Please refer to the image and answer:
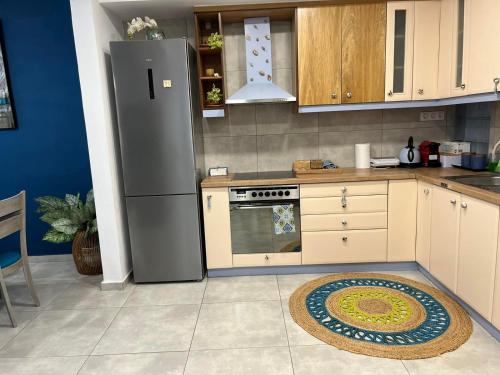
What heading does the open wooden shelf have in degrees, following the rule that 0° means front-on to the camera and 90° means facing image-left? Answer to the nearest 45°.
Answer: approximately 0°

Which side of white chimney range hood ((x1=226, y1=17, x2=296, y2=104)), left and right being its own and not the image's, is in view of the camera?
front

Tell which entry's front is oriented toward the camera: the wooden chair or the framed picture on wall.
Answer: the framed picture on wall

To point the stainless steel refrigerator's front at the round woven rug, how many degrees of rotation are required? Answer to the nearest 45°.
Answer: approximately 45° to its left

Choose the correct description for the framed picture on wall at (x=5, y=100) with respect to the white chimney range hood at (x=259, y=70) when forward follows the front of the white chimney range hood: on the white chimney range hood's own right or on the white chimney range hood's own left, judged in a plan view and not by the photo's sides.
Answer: on the white chimney range hood's own right

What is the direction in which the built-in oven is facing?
toward the camera

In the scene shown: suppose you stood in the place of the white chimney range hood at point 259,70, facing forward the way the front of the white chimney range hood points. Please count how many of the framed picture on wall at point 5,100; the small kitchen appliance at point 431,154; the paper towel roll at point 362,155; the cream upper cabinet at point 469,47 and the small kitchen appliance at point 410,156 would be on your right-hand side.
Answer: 1

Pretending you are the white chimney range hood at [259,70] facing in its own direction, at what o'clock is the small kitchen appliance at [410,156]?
The small kitchen appliance is roughly at 9 o'clock from the white chimney range hood.

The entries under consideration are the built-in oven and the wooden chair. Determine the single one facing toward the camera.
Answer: the built-in oven

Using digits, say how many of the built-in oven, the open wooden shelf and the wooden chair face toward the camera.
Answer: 2

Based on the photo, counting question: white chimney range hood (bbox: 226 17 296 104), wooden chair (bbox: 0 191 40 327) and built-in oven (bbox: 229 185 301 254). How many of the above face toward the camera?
2

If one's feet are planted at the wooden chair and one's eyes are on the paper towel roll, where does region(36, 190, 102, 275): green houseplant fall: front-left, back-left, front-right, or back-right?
front-left

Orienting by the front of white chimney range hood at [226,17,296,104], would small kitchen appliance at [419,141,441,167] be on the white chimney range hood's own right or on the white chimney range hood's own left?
on the white chimney range hood's own left
